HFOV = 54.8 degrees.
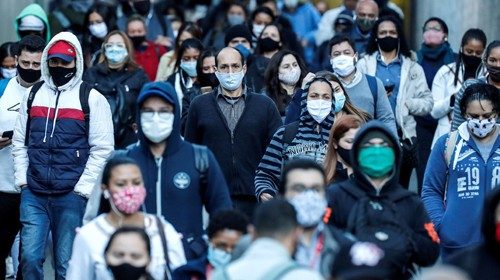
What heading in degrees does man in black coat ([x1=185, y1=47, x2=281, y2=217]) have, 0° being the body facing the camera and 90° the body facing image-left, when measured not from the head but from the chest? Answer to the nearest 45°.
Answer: approximately 0°

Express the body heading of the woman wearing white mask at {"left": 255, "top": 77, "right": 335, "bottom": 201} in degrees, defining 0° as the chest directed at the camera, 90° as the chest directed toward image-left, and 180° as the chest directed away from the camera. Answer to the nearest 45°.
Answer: approximately 0°

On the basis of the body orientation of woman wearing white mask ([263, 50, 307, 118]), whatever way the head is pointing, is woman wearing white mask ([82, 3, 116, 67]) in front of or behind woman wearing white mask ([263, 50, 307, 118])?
behind

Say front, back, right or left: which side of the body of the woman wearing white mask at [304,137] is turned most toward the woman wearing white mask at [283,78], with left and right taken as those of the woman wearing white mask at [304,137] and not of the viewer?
back

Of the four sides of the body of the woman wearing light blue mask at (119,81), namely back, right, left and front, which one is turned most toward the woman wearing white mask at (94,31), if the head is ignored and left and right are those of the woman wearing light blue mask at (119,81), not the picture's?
back

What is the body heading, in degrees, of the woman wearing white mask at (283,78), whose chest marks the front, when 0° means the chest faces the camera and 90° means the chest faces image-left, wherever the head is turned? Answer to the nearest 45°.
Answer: approximately 315°
